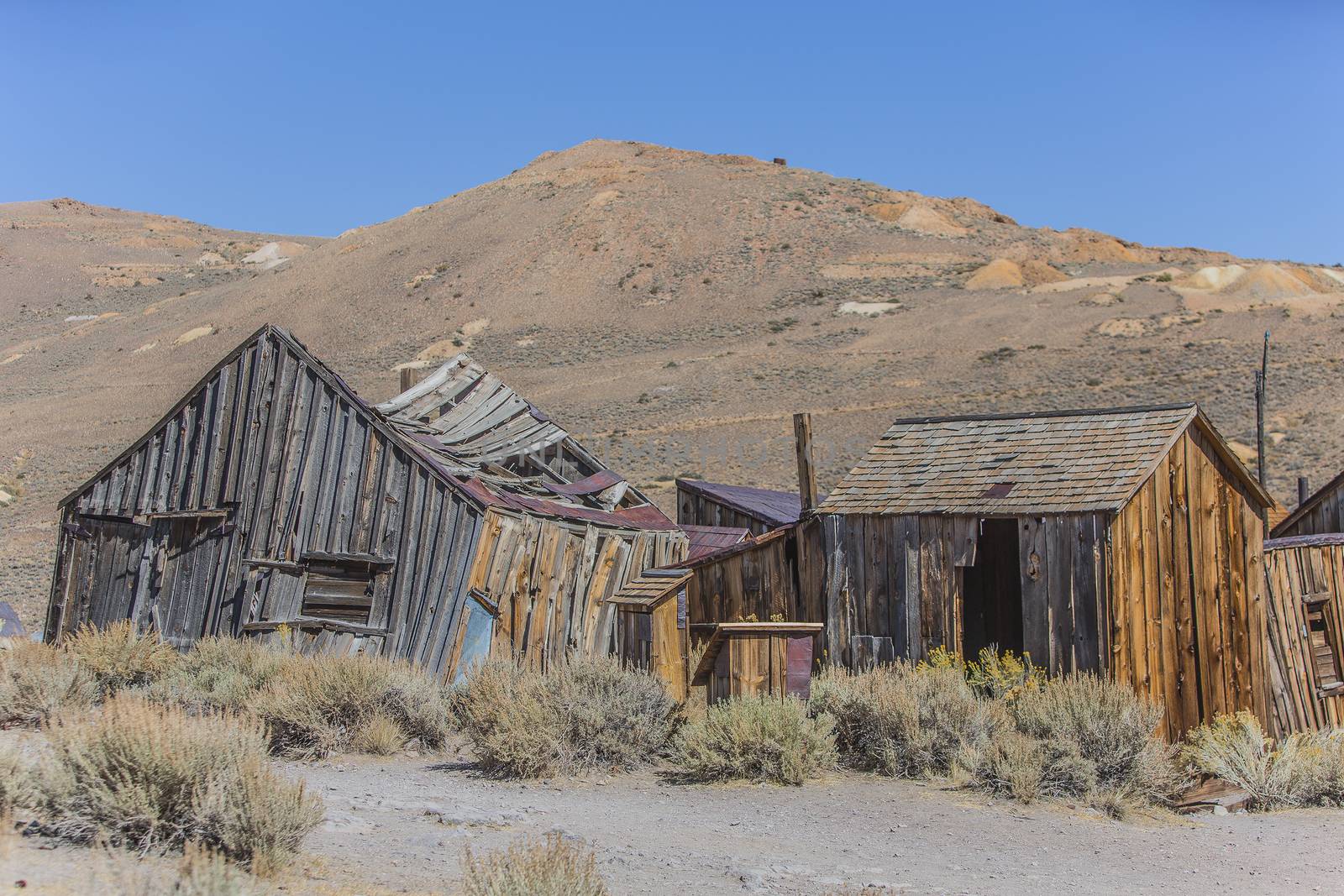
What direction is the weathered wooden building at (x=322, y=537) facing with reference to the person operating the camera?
facing the viewer and to the left of the viewer

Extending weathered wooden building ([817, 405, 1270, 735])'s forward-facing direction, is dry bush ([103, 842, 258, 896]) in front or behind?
in front

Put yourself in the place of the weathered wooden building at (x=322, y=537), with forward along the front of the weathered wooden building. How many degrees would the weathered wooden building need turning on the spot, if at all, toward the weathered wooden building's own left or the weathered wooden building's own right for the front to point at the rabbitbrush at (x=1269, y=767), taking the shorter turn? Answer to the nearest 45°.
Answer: approximately 90° to the weathered wooden building's own left

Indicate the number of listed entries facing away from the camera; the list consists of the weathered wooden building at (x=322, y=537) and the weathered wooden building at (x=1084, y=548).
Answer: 0

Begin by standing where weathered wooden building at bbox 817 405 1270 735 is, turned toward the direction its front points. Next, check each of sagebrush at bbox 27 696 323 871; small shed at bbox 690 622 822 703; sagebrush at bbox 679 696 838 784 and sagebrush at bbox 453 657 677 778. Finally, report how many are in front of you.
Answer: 4

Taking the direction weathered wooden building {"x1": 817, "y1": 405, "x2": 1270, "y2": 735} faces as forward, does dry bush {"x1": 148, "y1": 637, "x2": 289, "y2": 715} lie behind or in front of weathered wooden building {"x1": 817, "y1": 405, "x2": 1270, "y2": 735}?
in front

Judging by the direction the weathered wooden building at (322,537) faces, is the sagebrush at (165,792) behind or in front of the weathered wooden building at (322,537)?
in front

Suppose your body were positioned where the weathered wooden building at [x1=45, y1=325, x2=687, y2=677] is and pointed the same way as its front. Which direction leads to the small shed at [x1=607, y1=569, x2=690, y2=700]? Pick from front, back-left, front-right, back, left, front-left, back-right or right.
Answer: left

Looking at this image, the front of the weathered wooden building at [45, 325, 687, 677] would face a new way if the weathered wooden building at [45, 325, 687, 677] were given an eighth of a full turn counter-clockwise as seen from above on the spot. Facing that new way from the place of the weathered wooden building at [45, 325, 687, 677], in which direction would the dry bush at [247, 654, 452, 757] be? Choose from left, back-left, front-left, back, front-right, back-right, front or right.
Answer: front

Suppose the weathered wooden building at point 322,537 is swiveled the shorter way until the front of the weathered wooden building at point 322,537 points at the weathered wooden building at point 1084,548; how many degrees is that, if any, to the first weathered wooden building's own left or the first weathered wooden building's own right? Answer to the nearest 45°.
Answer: approximately 90° to the first weathered wooden building's own left

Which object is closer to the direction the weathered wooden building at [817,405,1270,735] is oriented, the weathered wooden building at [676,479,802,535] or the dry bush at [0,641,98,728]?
the dry bush

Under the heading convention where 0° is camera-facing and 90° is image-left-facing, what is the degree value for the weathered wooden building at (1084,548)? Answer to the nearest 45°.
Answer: approximately 45°

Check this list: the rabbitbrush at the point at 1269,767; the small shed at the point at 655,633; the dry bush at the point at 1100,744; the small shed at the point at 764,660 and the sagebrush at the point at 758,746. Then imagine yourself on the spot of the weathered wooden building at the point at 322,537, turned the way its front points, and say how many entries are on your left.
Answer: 5
